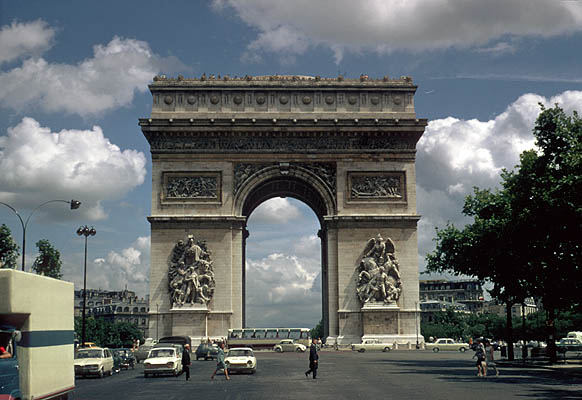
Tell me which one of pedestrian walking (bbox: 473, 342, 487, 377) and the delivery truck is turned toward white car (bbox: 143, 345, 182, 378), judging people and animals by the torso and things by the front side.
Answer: the pedestrian walking

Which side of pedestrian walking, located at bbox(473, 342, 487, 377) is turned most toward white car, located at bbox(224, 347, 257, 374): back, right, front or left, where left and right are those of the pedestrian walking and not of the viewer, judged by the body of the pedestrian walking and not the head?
front

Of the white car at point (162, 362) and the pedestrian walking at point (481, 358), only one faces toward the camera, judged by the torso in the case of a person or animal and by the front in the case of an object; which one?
the white car

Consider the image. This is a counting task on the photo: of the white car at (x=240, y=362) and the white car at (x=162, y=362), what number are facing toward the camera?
2

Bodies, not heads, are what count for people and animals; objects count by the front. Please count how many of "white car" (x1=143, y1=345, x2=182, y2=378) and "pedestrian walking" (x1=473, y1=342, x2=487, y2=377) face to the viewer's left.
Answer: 1

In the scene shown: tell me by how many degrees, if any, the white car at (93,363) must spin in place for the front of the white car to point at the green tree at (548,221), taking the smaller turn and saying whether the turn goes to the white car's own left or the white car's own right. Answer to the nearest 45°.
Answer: approximately 135° to the white car's own left

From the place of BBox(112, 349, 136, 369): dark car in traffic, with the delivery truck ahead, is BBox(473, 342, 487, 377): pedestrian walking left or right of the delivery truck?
left

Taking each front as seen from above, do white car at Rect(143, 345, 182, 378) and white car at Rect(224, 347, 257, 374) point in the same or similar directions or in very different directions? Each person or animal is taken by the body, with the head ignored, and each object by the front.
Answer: same or similar directions

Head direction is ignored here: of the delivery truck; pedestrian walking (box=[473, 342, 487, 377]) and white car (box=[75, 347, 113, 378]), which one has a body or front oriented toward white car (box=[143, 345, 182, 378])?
the pedestrian walking

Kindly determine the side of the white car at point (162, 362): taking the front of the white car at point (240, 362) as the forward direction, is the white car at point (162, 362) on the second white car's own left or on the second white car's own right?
on the second white car's own right

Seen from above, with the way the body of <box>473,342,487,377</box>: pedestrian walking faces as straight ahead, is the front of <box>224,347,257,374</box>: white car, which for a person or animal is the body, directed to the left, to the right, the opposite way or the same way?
to the left

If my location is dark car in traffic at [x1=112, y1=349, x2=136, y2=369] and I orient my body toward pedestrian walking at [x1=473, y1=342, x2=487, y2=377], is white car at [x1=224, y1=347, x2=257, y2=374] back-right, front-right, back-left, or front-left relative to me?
front-right

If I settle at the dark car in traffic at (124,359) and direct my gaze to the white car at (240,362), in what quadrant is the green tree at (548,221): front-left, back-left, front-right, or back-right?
front-left

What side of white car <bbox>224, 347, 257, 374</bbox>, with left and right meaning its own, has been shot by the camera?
front

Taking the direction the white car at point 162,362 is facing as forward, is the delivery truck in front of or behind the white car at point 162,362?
in front

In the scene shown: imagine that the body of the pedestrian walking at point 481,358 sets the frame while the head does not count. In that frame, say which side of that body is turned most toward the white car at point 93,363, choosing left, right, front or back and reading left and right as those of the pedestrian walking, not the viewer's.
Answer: front

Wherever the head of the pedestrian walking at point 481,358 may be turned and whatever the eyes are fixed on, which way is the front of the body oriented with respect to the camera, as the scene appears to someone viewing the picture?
to the viewer's left

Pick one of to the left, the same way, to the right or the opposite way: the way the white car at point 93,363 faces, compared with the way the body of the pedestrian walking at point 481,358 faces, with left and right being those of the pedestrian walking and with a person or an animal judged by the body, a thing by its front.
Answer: to the left
